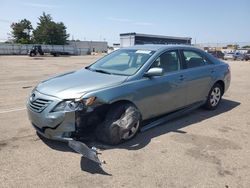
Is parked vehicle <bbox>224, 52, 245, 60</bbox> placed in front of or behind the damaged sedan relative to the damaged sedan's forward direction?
behind

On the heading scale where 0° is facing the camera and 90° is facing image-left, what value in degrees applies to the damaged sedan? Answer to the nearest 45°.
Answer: approximately 45°
